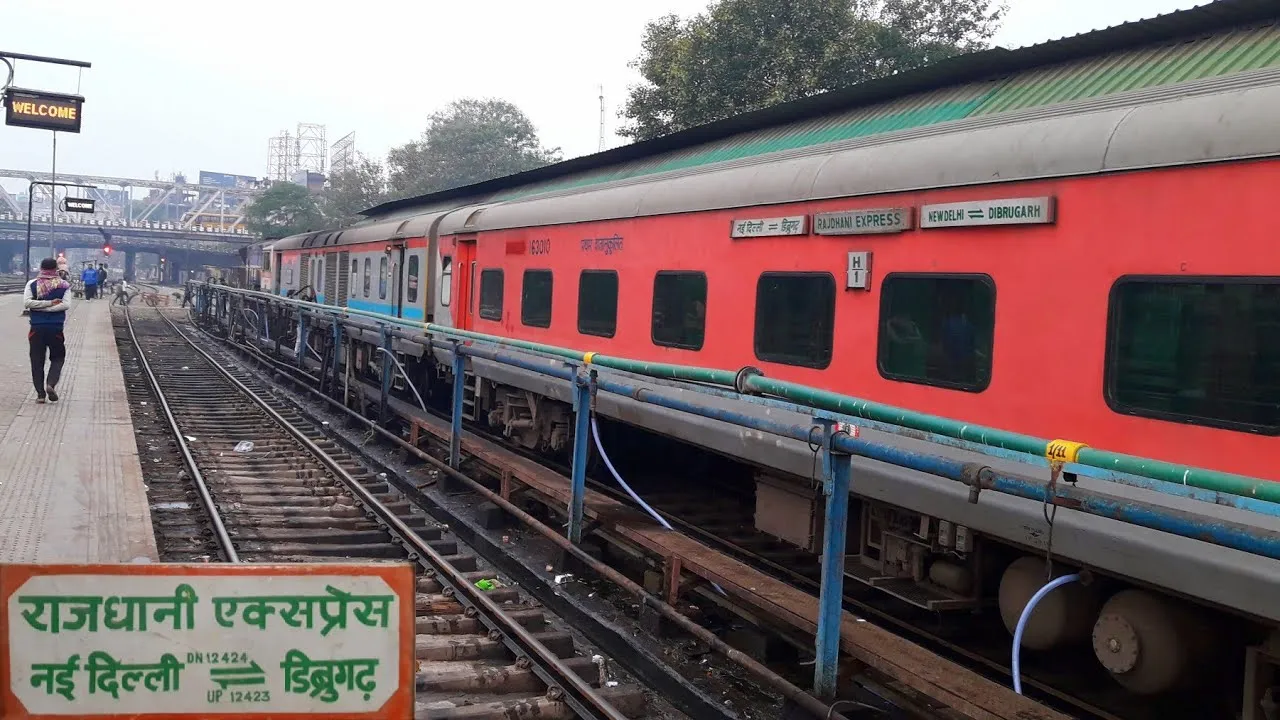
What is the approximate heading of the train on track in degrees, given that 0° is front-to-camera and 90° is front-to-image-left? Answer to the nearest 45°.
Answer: approximately 135°

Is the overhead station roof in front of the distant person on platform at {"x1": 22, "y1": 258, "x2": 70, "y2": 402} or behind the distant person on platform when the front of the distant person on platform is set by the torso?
in front

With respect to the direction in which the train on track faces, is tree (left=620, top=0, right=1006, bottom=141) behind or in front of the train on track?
in front

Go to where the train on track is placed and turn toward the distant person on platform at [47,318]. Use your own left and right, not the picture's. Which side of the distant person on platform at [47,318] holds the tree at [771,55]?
right
